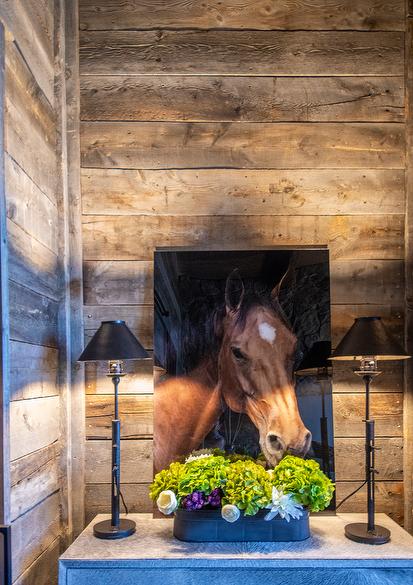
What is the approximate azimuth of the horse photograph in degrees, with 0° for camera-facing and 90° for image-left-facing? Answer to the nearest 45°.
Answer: approximately 0°
